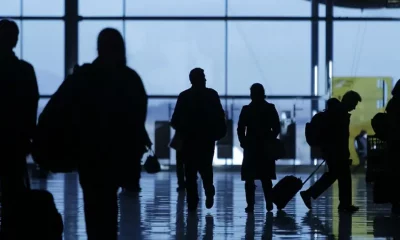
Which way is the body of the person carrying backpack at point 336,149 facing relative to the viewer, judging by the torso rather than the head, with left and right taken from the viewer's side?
facing to the right of the viewer

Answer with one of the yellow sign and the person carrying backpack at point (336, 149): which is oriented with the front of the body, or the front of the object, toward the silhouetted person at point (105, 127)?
the yellow sign

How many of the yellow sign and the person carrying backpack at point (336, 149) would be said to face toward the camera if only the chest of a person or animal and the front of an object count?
1

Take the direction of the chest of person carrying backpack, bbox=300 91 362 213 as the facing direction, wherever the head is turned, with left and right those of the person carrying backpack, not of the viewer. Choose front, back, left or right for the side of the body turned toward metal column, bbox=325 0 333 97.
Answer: left

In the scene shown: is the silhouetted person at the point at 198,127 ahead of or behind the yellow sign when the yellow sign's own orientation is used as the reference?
ahead

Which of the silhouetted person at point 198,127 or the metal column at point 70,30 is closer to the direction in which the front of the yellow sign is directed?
the silhouetted person

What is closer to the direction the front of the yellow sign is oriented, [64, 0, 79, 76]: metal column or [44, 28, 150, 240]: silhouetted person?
the silhouetted person

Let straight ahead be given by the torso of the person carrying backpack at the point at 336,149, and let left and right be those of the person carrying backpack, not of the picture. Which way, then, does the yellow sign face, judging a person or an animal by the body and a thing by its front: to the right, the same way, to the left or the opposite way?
to the right

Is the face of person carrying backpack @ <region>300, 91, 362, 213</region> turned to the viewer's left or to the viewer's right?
to the viewer's right

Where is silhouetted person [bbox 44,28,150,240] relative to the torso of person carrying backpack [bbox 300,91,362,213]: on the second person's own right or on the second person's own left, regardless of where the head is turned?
on the second person's own right

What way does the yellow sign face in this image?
toward the camera

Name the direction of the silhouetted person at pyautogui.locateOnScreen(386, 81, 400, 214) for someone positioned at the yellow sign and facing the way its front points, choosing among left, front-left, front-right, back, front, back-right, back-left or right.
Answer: front
